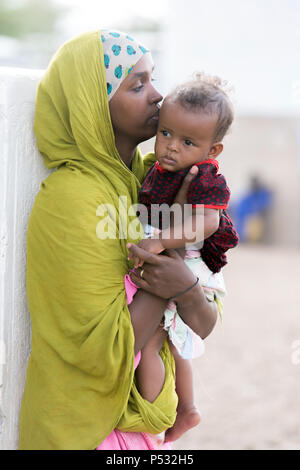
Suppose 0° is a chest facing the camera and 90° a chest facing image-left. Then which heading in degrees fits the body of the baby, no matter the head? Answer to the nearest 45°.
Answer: approximately 45°

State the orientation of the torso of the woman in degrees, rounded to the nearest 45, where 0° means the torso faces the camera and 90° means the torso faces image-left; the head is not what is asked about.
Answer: approximately 270°
